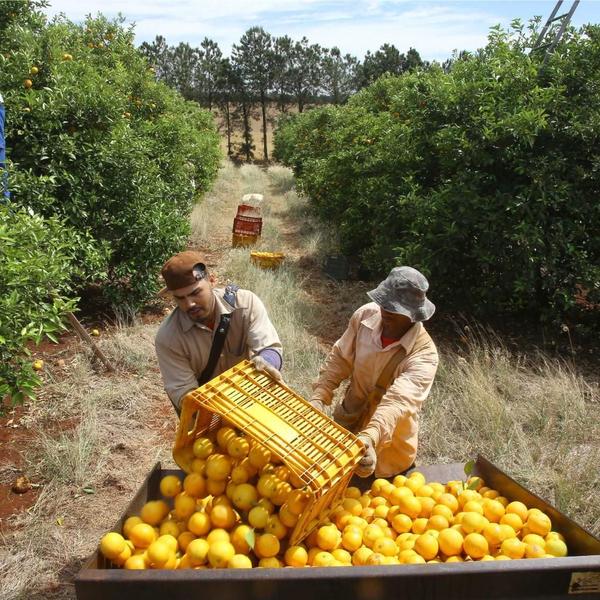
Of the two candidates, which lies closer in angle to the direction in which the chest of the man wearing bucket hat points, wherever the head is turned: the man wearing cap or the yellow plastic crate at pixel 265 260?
the man wearing cap

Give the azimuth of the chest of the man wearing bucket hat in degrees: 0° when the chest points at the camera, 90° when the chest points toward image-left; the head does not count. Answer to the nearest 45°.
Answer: approximately 45°

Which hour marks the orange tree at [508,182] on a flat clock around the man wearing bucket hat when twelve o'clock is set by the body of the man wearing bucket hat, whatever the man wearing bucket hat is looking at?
The orange tree is roughly at 5 o'clock from the man wearing bucket hat.

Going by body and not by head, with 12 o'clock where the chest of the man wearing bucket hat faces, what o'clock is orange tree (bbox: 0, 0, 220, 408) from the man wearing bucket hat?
The orange tree is roughly at 3 o'clock from the man wearing bucket hat.
